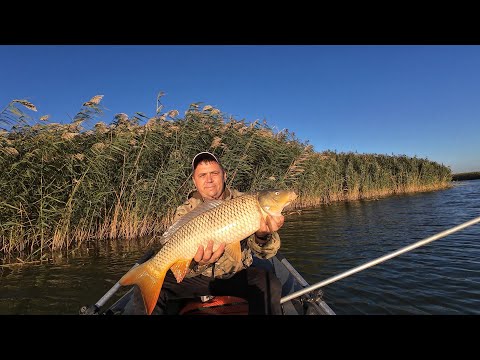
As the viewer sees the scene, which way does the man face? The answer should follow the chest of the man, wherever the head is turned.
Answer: toward the camera
